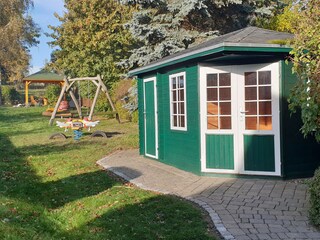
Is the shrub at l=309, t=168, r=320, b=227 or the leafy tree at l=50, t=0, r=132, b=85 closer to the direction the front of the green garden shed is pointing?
the shrub

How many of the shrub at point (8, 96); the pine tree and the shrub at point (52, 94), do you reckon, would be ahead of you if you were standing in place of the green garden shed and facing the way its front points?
0

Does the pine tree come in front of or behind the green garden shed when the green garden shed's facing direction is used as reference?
behind

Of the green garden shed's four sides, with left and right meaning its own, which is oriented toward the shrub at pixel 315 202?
front

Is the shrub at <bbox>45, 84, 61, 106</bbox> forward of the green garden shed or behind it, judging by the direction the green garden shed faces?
behind

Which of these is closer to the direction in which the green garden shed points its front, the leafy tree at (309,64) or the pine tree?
the leafy tree

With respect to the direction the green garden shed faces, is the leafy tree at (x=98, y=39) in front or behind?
behind

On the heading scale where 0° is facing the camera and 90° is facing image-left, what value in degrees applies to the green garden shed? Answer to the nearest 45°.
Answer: approximately 0°
